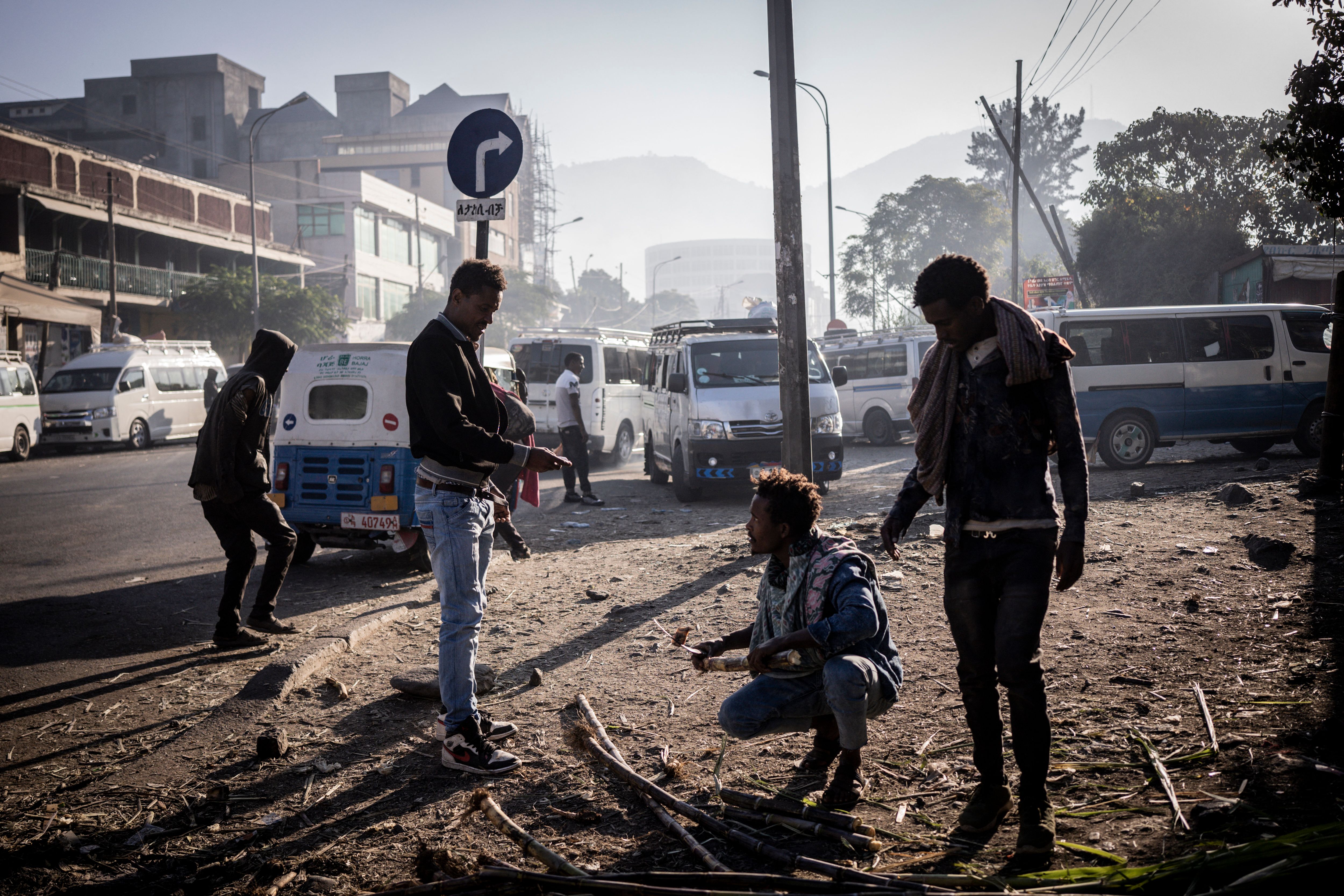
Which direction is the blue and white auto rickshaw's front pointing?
away from the camera

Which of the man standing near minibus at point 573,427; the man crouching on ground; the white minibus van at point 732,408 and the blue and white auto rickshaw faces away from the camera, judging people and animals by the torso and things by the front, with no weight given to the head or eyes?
the blue and white auto rickshaw

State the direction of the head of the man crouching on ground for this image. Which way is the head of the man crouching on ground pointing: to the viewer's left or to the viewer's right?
to the viewer's left

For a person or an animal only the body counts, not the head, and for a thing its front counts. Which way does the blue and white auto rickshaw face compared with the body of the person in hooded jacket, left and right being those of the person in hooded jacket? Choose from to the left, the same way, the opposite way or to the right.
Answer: to the left

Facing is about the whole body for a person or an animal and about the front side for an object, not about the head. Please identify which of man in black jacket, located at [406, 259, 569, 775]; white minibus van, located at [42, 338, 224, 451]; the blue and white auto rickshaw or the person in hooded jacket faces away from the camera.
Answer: the blue and white auto rickshaw

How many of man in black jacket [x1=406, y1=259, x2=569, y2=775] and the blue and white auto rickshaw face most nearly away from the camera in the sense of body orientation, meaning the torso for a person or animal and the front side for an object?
1

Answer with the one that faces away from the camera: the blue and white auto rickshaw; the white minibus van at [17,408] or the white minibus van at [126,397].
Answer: the blue and white auto rickshaw

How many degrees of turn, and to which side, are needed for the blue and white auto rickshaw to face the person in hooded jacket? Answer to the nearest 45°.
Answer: approximately 180°
